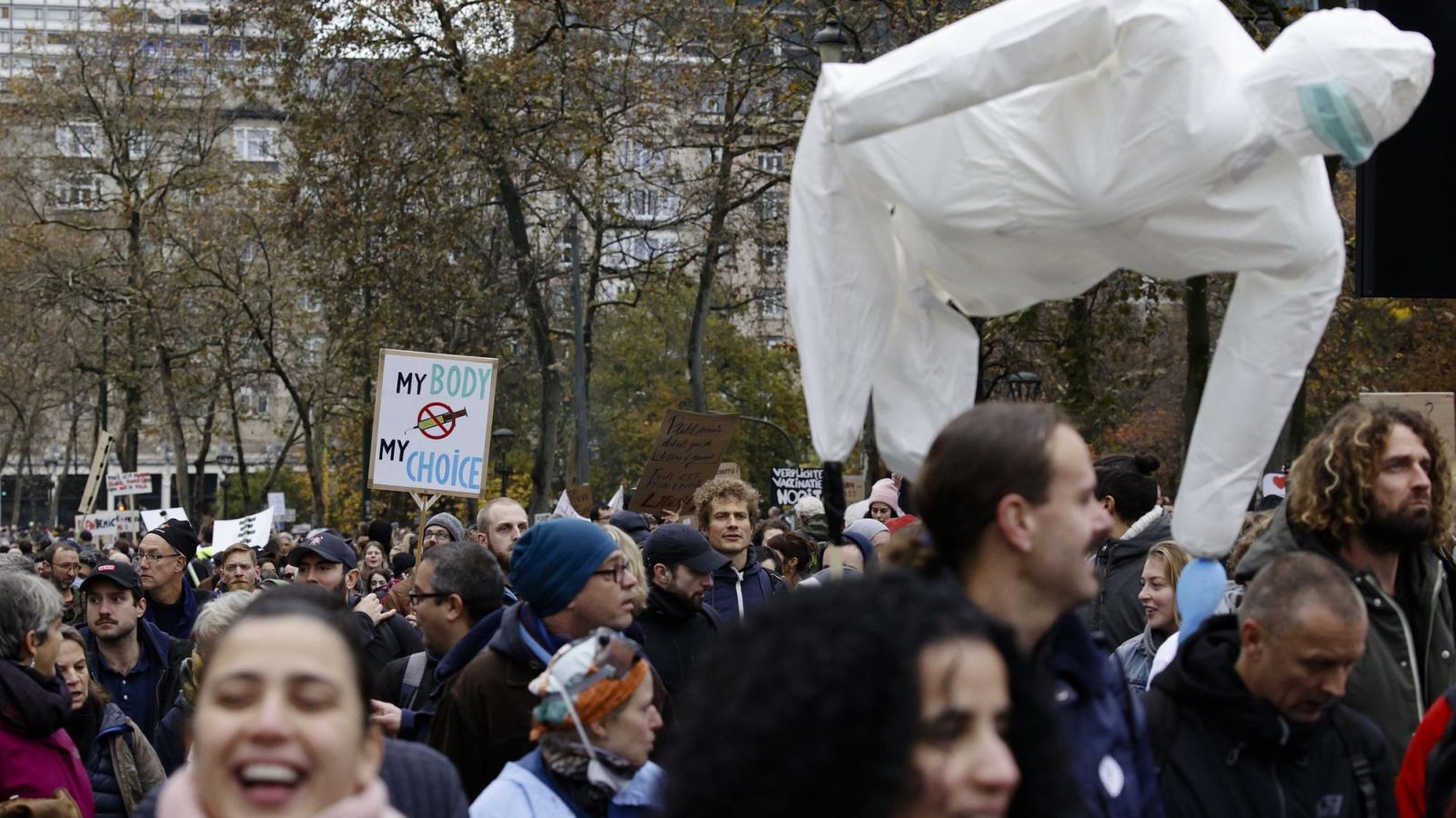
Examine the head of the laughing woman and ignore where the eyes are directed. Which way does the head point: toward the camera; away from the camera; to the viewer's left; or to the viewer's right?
toward the camera

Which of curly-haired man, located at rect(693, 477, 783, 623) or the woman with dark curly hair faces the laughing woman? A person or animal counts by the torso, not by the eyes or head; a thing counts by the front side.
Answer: the curly-haired man

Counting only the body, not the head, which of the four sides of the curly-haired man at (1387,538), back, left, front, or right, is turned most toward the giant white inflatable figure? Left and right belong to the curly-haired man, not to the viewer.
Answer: right

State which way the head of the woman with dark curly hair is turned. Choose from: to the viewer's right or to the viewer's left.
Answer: to the viewer's right

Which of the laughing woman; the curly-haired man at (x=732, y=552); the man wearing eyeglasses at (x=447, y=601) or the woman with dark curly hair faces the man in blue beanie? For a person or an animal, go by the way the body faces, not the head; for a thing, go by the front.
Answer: the curly-haired man

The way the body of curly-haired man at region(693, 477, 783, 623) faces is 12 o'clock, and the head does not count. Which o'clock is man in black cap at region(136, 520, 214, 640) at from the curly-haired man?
The man in black cap is roughly at 3 o'clock from the curly-haired man.

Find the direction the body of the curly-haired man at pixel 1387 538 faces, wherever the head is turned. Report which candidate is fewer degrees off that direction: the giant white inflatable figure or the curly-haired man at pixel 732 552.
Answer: the giant white inflatable figure

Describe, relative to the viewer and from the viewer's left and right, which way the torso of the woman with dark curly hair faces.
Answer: facing the viewer and to the right of the viewer

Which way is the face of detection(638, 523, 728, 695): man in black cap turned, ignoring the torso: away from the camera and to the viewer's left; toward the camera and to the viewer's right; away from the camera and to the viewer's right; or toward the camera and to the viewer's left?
toward the camera and to the viewer's right

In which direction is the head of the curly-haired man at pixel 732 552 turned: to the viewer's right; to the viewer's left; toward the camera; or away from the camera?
toward the camera

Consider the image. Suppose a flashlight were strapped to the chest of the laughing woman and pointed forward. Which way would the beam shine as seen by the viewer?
toward the camera

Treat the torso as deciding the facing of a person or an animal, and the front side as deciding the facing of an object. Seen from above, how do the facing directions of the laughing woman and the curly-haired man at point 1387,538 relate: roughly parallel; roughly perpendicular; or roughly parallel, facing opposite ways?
roughly parallel

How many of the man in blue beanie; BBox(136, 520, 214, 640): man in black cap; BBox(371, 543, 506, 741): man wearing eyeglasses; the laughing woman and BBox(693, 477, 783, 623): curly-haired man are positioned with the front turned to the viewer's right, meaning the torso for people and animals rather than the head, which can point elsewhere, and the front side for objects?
1

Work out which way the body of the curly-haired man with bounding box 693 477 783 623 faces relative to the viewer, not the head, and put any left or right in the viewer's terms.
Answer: facing the viewer
